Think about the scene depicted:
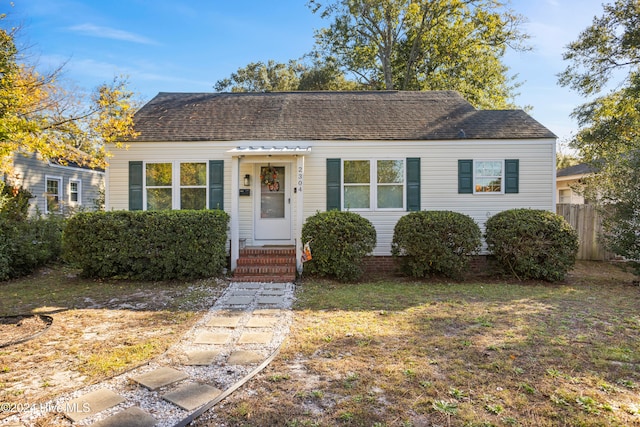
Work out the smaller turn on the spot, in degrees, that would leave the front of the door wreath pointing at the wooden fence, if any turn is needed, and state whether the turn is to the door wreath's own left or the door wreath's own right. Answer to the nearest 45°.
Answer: approximately 90° to the door wreath's own left

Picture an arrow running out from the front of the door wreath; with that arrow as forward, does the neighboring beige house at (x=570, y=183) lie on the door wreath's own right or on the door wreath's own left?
on the door wreath's own left

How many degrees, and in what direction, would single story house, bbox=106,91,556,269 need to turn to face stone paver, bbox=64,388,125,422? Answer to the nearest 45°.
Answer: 0° — it already faces it

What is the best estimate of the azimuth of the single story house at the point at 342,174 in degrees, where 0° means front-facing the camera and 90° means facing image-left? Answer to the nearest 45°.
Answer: approximately 0°

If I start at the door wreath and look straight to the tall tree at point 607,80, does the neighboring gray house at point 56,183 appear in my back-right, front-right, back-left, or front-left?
back-left

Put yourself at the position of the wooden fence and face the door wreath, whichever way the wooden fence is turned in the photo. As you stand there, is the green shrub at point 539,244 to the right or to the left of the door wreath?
left

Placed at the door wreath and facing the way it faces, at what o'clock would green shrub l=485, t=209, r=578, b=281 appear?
The green shrub is roughly at 10 o'clock from the door wreath.

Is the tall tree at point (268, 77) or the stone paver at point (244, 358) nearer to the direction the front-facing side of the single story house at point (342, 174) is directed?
the stone paver

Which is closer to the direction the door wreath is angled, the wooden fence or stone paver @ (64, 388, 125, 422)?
the stone paver

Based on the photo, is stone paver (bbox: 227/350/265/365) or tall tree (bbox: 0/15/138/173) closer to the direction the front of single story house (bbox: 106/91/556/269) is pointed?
the stone paver
